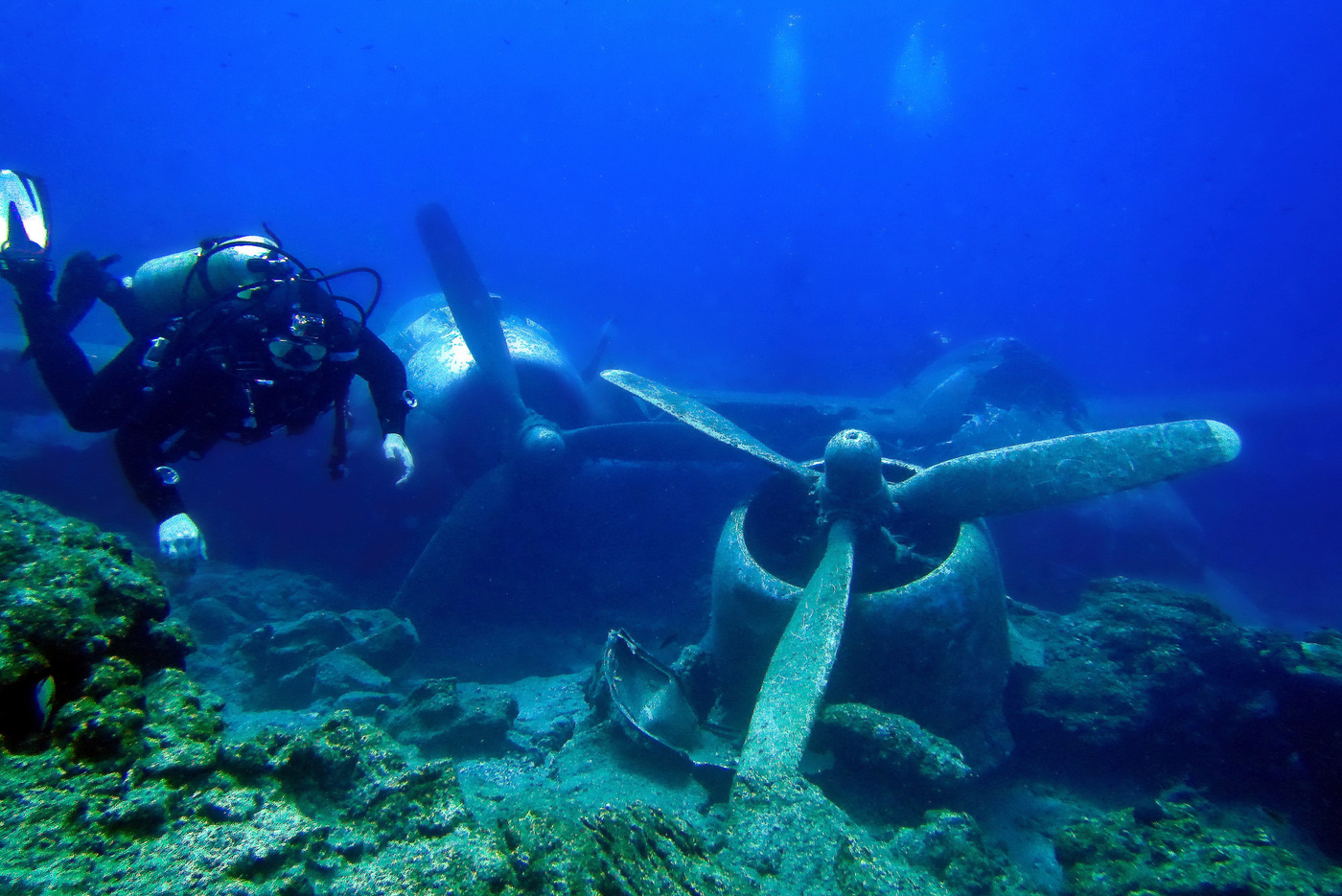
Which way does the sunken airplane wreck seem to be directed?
toward the camera

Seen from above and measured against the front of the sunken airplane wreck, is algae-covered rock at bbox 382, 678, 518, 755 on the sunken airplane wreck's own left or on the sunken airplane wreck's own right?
on the sunken airplane wreck's own right

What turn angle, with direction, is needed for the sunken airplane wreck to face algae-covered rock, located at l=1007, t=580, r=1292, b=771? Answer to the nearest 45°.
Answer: approximately 90° to its left

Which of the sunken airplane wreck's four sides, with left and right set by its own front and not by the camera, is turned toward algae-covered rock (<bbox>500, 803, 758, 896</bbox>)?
front

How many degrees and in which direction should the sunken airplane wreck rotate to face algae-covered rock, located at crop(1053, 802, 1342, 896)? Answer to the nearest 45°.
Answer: approximately 90° to its left

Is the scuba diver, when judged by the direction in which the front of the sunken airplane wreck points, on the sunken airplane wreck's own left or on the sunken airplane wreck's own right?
on the sunken airplane wreck's own right
